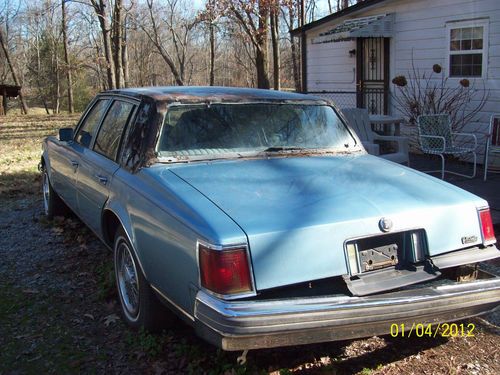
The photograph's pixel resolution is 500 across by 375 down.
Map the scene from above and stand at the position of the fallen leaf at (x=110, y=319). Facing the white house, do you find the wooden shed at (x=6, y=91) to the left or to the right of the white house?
left

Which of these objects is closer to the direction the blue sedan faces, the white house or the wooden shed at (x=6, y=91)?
the wooden shed

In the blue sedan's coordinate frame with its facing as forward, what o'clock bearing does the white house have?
The white house is roughly at 2 o'clock from the blue sedan.

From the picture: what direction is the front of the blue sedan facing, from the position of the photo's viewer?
facing away from the viewer and to the left of the viewer

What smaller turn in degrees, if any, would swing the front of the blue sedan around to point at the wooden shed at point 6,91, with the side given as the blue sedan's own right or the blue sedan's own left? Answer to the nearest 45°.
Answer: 0° — it already faces it

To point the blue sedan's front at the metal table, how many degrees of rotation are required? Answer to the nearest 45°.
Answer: approximately 45° to its right

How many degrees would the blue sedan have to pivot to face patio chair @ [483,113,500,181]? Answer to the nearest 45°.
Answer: approximately 90° to its right
